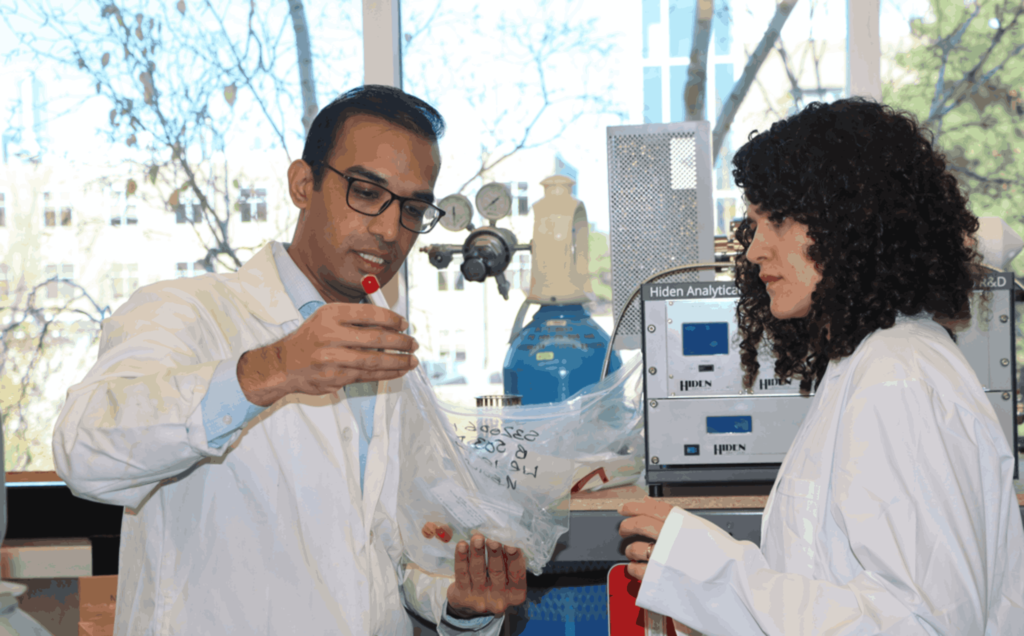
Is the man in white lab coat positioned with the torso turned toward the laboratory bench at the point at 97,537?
no

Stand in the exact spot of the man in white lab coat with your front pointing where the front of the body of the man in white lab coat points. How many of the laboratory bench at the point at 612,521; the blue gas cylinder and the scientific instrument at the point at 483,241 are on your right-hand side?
0

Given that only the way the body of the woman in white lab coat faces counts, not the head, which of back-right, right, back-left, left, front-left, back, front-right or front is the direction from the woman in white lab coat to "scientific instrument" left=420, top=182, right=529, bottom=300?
front-right

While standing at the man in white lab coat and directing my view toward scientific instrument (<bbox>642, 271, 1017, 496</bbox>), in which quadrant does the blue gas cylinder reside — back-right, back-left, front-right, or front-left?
front-left

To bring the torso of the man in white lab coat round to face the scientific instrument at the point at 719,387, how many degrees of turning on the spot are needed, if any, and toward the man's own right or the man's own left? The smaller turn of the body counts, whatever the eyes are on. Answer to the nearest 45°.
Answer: approximately 45° to the man's own left

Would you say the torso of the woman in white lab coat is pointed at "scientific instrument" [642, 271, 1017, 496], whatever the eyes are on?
no

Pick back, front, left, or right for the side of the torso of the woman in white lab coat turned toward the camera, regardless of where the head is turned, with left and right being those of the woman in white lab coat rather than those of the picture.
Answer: left

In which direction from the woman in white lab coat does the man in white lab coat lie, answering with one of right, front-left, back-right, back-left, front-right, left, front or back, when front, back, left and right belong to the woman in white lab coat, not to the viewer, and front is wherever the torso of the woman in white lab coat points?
front

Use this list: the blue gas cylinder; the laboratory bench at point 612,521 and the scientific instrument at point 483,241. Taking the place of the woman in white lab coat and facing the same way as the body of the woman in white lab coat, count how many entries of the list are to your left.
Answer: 0

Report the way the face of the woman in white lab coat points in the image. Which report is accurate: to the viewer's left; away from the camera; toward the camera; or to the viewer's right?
to the viewer's left

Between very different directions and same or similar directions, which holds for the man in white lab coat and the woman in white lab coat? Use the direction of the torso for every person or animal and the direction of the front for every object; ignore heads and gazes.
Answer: very different directions

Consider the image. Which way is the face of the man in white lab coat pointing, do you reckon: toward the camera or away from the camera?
toward the camera

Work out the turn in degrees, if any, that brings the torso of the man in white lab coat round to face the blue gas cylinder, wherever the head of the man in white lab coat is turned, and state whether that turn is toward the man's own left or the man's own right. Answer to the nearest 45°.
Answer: approximately 90° to the man's own left

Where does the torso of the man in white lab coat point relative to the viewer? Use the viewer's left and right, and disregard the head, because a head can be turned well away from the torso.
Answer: facing the viewer and to the right of the viewer

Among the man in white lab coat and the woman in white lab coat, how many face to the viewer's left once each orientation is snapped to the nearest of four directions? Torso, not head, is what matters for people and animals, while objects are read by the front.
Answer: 1
